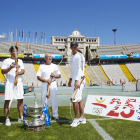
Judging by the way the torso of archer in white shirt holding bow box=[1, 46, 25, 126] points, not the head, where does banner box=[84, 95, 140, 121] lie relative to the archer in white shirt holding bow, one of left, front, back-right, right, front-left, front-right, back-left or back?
left

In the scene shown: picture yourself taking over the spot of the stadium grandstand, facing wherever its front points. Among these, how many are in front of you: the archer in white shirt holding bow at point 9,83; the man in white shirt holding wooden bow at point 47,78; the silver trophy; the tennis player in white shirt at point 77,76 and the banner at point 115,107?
5

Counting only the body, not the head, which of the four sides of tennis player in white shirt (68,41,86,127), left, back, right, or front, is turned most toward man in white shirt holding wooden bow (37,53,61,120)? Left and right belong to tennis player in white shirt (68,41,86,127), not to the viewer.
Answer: right

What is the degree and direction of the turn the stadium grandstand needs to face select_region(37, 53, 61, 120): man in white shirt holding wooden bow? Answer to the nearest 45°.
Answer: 0° — it already faces them

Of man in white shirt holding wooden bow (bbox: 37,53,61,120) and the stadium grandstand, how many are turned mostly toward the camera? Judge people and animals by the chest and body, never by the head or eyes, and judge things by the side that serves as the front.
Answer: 2

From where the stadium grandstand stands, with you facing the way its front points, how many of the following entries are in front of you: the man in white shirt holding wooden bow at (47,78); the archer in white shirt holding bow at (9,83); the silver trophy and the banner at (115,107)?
4

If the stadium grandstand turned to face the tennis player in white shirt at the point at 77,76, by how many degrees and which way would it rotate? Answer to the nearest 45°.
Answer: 0° — it already faces them

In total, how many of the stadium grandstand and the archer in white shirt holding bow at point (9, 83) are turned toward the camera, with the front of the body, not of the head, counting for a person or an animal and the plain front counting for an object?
2

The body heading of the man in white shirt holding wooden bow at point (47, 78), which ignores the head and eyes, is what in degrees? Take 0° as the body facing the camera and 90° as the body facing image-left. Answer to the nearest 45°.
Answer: approximately 0°

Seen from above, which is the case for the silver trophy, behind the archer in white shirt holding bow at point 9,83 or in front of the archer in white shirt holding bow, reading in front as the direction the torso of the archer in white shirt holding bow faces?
in front
